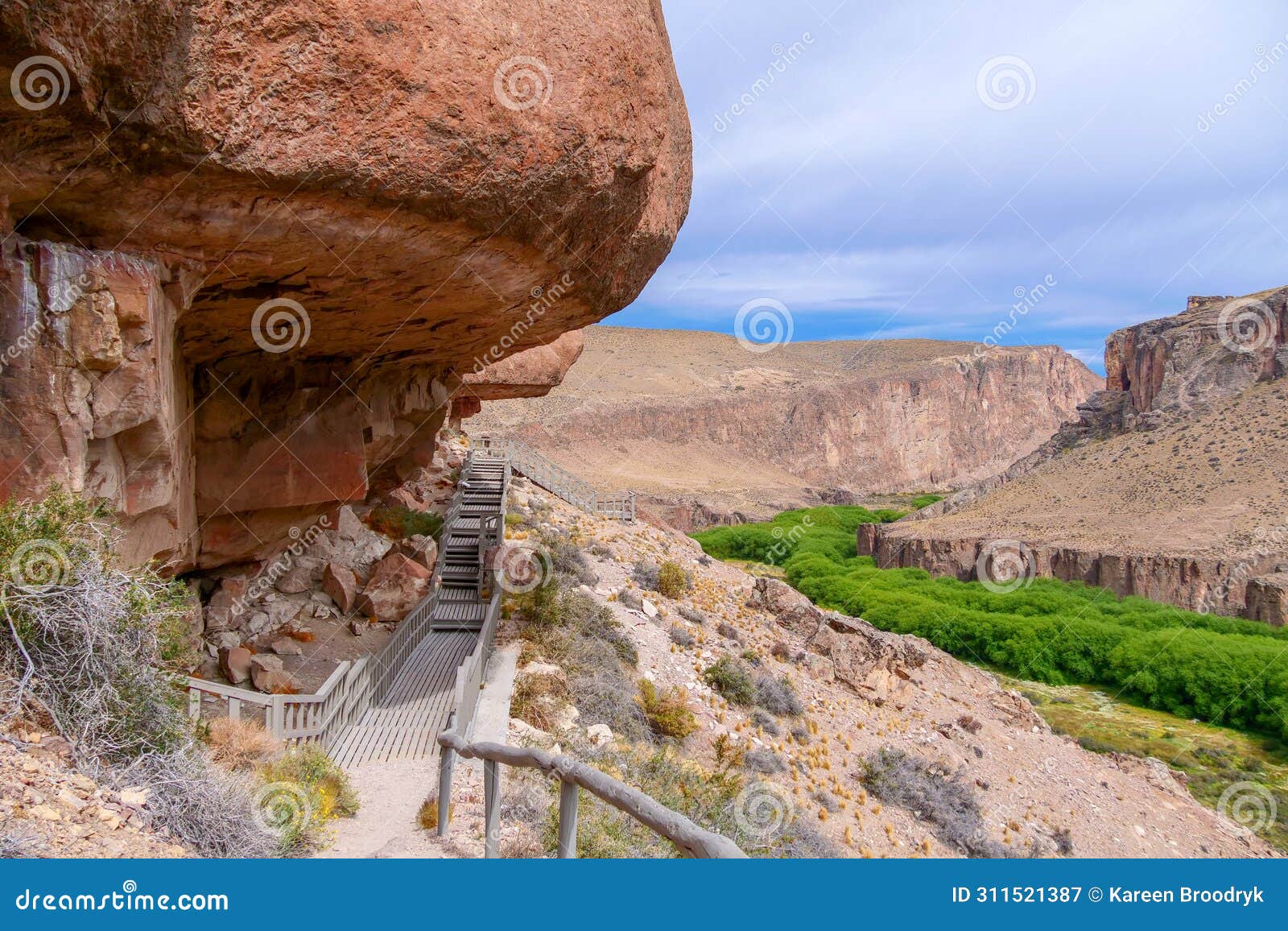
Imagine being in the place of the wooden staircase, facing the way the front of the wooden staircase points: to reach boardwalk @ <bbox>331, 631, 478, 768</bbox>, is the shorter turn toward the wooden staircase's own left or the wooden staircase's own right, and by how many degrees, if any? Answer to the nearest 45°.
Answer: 0° — it already faces it

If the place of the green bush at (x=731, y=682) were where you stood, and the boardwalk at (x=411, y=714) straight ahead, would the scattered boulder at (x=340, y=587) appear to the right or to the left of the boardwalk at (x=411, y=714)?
right

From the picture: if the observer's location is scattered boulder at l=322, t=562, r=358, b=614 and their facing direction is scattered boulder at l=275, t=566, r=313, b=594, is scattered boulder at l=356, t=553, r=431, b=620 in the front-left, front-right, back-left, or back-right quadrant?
back-right

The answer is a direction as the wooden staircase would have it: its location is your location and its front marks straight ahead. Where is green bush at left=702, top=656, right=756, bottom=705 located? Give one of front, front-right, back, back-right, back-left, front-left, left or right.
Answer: front-left
